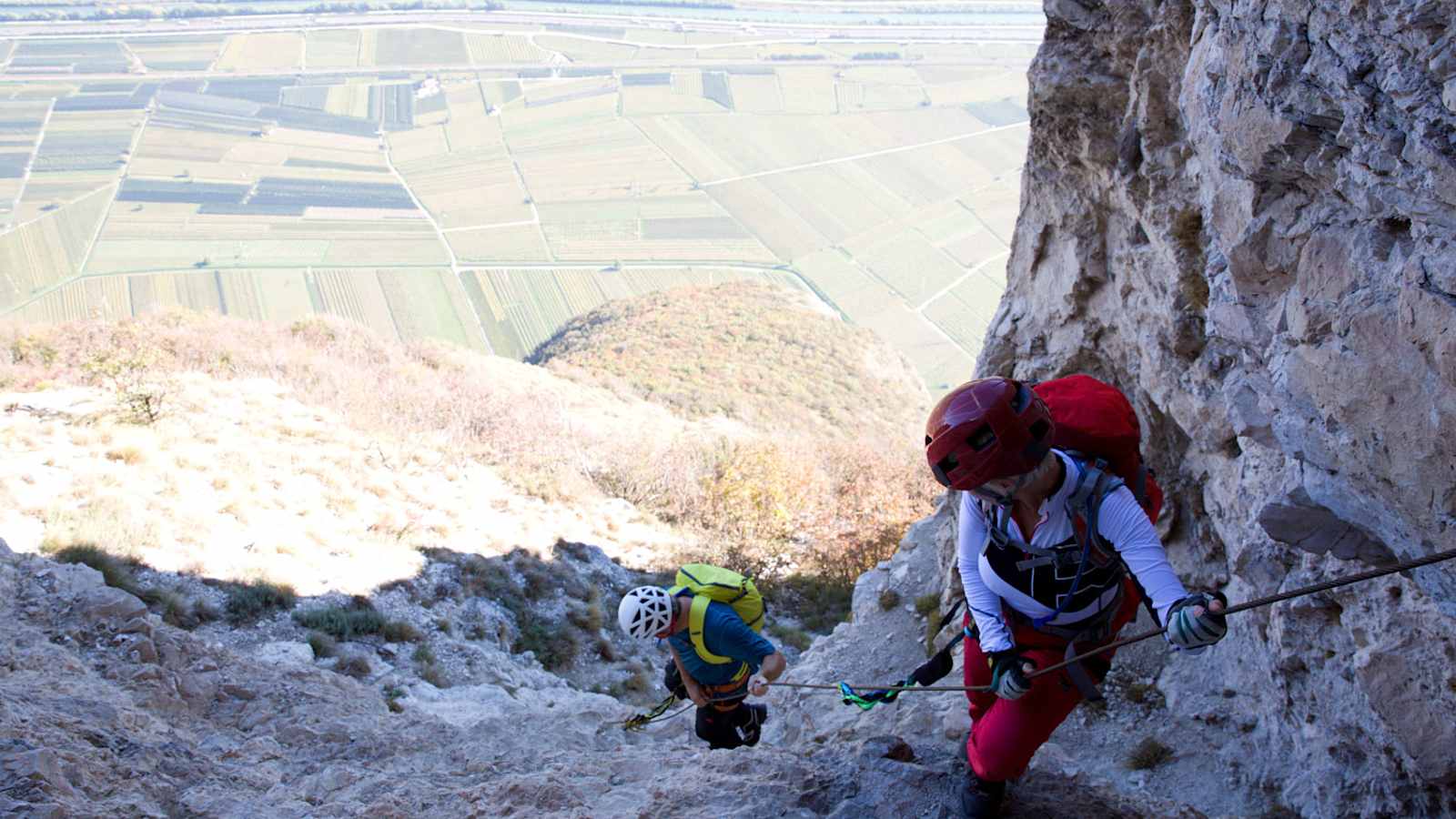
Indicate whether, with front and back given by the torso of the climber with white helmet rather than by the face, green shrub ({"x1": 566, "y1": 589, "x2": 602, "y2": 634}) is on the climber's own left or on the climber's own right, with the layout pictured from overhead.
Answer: on the climber's own right

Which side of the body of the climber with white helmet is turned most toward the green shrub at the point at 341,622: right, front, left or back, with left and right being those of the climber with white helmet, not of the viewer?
right

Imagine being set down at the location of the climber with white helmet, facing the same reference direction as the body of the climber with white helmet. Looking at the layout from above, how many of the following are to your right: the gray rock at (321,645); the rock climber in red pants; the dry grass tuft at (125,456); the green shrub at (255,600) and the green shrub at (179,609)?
4

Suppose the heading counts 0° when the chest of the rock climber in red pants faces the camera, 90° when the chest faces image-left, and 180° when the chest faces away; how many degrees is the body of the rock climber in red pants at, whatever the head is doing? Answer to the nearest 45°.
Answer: approximately 45°

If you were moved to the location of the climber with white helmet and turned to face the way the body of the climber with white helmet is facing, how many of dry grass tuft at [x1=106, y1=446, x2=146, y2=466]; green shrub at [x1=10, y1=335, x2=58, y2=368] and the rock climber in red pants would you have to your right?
2

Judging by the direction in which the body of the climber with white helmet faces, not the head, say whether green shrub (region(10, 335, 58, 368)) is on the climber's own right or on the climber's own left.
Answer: on the climber's own right

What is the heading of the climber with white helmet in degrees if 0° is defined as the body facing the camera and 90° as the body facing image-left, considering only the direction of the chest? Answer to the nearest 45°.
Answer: approximately 45°

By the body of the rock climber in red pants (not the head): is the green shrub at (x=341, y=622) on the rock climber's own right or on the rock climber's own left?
on the rock climber's own right

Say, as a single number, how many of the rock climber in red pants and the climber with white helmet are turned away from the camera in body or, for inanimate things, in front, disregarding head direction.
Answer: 0

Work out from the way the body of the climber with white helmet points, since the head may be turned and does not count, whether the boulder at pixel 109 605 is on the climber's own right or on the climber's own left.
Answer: on the climber's own right
